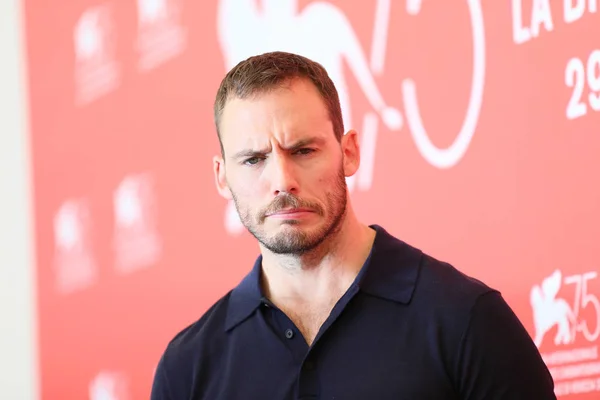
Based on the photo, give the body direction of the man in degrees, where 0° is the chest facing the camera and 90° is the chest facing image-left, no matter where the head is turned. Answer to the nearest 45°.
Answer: approximately 45°
